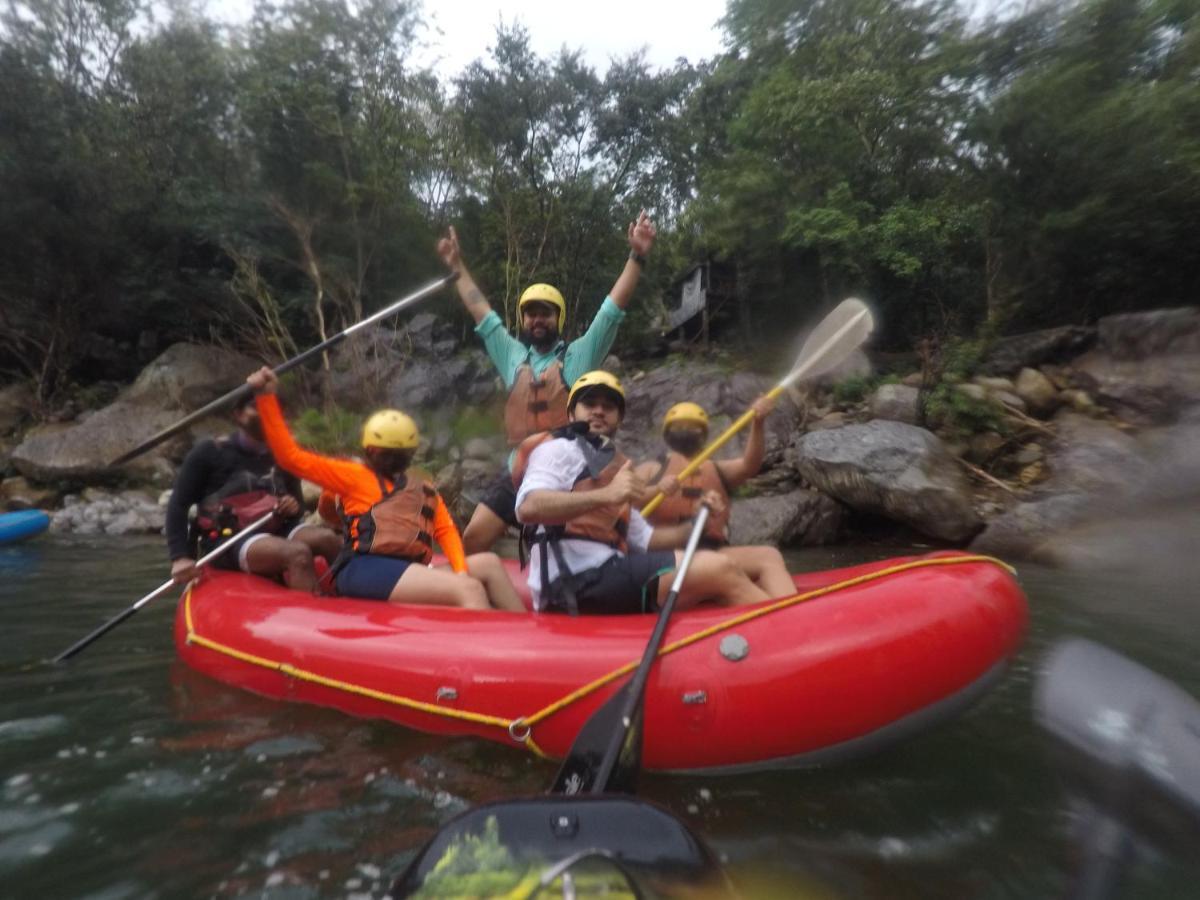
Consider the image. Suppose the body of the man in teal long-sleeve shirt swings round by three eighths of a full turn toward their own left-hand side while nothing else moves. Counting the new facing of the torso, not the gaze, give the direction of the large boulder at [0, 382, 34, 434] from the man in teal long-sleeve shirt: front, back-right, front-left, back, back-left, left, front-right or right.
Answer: left

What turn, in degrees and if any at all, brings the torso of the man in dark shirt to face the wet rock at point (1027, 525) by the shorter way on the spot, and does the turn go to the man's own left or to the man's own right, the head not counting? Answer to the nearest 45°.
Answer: approximately 45° to the man's own left

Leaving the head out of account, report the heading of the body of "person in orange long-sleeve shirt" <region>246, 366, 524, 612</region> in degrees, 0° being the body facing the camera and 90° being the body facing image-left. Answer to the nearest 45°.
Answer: approximately 315°

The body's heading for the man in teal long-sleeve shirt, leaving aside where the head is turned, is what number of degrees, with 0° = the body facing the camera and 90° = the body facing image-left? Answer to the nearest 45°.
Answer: approximately 0°
